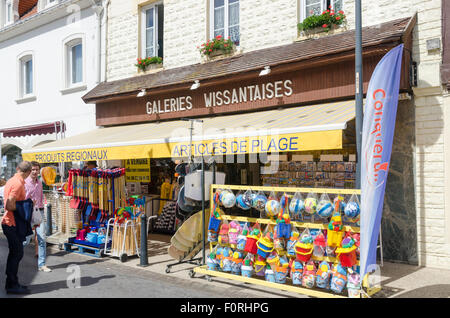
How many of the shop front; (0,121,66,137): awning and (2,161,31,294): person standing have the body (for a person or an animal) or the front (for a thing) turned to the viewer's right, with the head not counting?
1

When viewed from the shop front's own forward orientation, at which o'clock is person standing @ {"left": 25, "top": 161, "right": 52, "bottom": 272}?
The person standing is roughly at 1 o'clock from the shop front.

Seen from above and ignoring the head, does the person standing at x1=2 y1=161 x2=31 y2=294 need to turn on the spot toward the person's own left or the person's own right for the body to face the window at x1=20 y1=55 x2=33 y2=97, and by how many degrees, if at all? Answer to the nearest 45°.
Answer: approximately 90° to the person's own left

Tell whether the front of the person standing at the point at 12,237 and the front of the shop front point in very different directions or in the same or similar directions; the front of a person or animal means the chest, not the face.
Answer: very different directions

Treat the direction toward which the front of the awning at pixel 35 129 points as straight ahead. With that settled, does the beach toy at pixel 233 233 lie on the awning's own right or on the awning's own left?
on the awning's own left

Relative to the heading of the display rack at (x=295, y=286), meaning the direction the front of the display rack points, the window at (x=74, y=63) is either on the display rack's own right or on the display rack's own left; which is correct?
on the display rack's own right

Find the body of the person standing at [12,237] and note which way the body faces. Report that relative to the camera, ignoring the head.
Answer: to the viewer's right

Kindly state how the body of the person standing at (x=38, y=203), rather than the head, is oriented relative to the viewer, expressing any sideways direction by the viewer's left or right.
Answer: facing the viewer and to the right of the viewer
